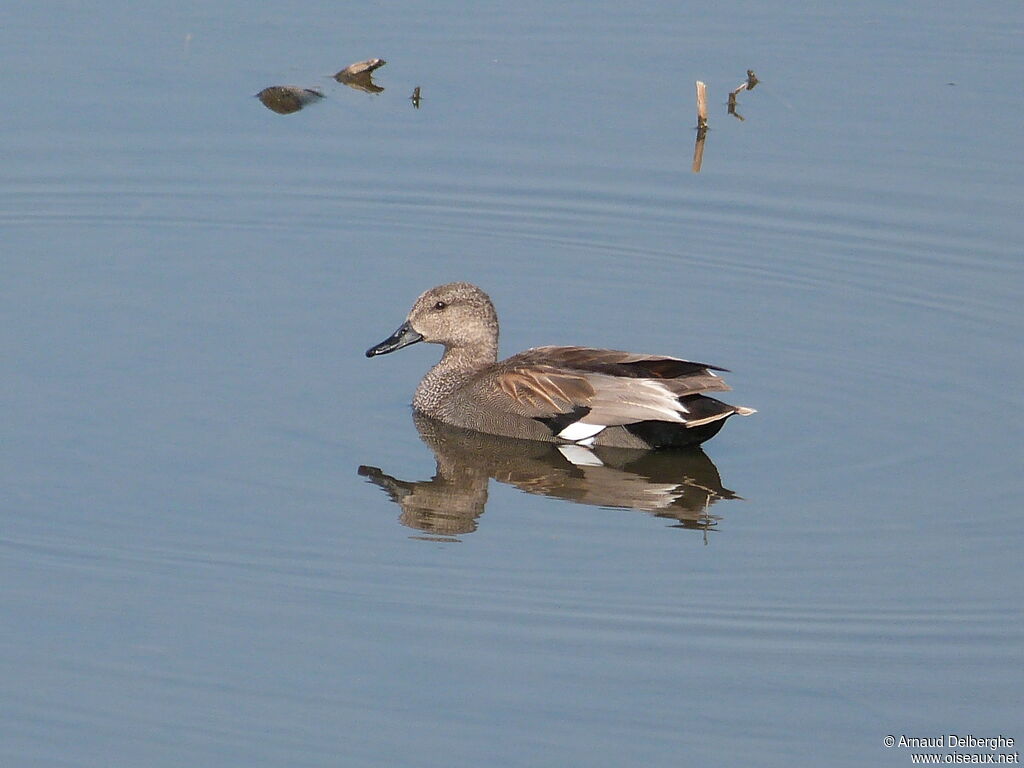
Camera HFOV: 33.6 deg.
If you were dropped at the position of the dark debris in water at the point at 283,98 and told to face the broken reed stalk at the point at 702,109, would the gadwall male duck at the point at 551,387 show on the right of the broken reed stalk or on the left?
right

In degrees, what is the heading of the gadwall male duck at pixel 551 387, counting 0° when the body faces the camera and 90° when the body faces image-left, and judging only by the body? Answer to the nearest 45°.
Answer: approximately 90°

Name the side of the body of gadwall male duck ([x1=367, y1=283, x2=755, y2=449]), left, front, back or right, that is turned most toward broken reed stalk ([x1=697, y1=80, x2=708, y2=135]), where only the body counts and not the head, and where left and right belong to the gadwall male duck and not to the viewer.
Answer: right

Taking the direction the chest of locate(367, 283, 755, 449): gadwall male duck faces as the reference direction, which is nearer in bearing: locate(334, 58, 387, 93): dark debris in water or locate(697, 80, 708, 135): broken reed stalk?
the dark debris in water

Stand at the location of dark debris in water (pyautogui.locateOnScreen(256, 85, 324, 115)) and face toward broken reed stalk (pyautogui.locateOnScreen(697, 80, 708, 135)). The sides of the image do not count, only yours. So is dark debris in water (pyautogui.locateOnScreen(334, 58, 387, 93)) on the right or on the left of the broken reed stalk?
left

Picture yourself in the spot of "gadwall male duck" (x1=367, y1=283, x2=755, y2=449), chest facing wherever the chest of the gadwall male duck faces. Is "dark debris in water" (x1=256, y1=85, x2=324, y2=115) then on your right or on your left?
on your right

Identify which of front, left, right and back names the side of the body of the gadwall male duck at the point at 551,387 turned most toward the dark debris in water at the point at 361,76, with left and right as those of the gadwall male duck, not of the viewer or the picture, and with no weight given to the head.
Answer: right
